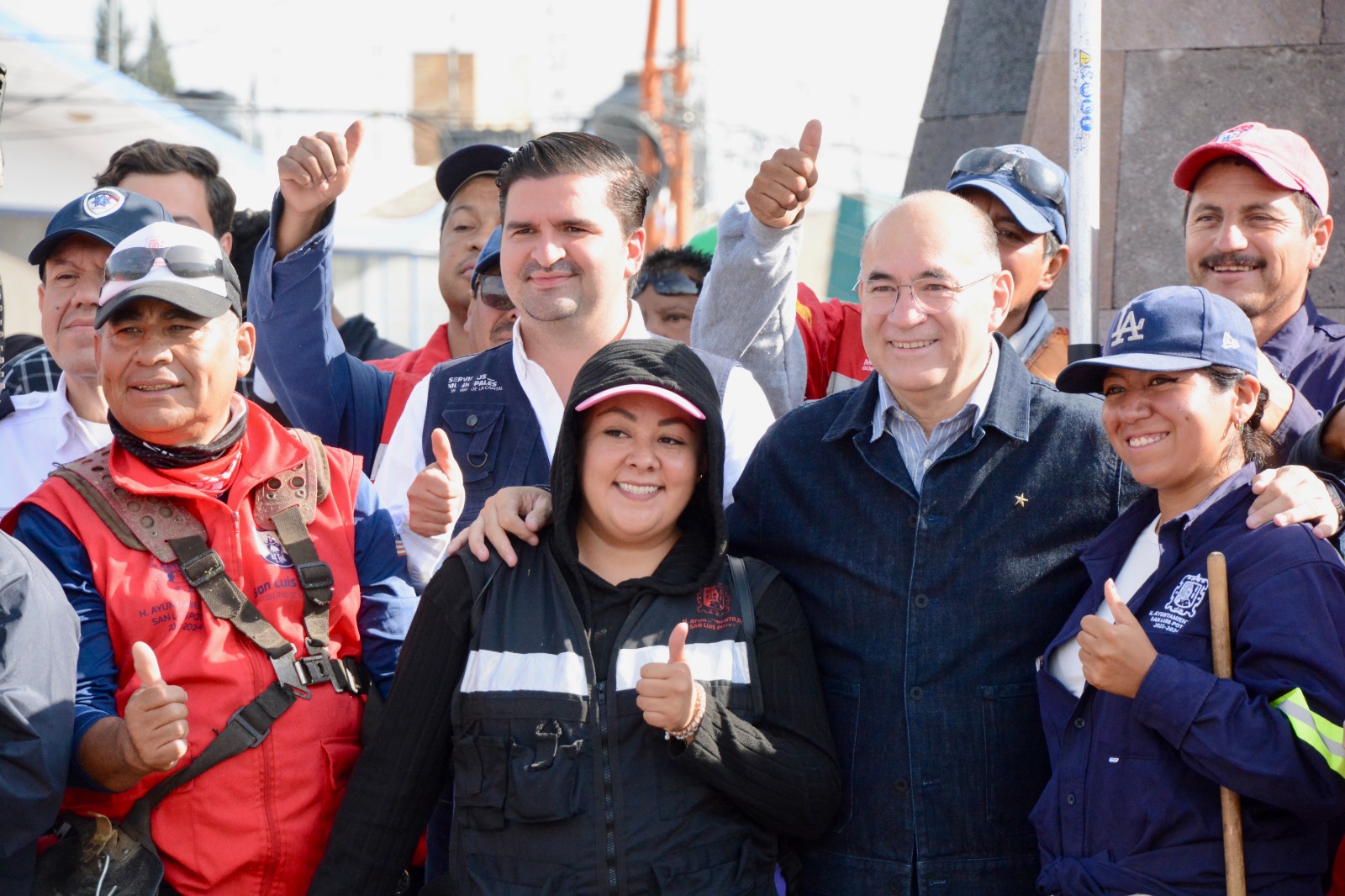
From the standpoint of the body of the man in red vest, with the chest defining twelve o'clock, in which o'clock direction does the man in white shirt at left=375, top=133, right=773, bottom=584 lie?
The man in white shirt is roughly at 8 o'clock from the man in red vest.

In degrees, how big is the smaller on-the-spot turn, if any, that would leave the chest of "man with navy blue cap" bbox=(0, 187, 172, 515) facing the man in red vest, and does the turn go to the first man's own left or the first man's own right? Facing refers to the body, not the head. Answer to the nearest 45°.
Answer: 0° — they already face them

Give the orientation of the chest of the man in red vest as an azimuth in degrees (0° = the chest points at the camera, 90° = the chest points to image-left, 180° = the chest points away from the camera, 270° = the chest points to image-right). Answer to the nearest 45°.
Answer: approximately 0°

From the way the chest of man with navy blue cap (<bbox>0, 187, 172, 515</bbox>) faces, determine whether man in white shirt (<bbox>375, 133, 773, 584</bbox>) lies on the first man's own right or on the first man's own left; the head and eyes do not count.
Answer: on the first man's own left

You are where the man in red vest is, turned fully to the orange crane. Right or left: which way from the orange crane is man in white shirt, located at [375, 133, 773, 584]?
right

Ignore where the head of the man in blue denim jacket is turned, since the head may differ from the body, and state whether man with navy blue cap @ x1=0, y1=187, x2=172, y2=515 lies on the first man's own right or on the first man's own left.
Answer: on the first man's own right
